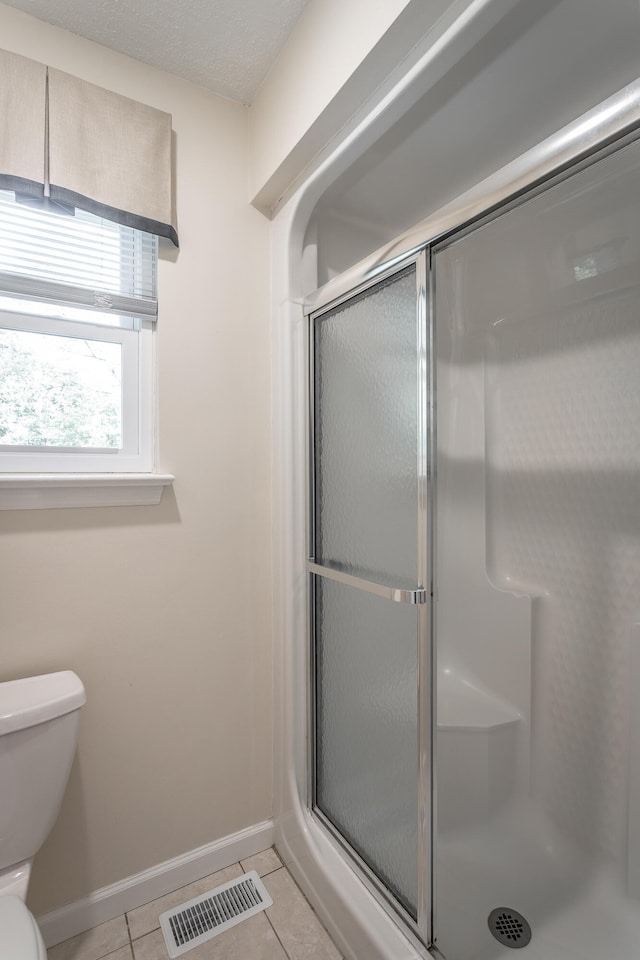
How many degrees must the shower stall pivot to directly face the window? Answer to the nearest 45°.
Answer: approximately 45° to its right

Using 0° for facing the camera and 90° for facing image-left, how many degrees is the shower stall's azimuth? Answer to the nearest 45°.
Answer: approximately 45°

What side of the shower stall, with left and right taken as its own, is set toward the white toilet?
front

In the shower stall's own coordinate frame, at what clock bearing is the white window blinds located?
The white window blinds is roughly at 1 o'clock from the shower stall.
